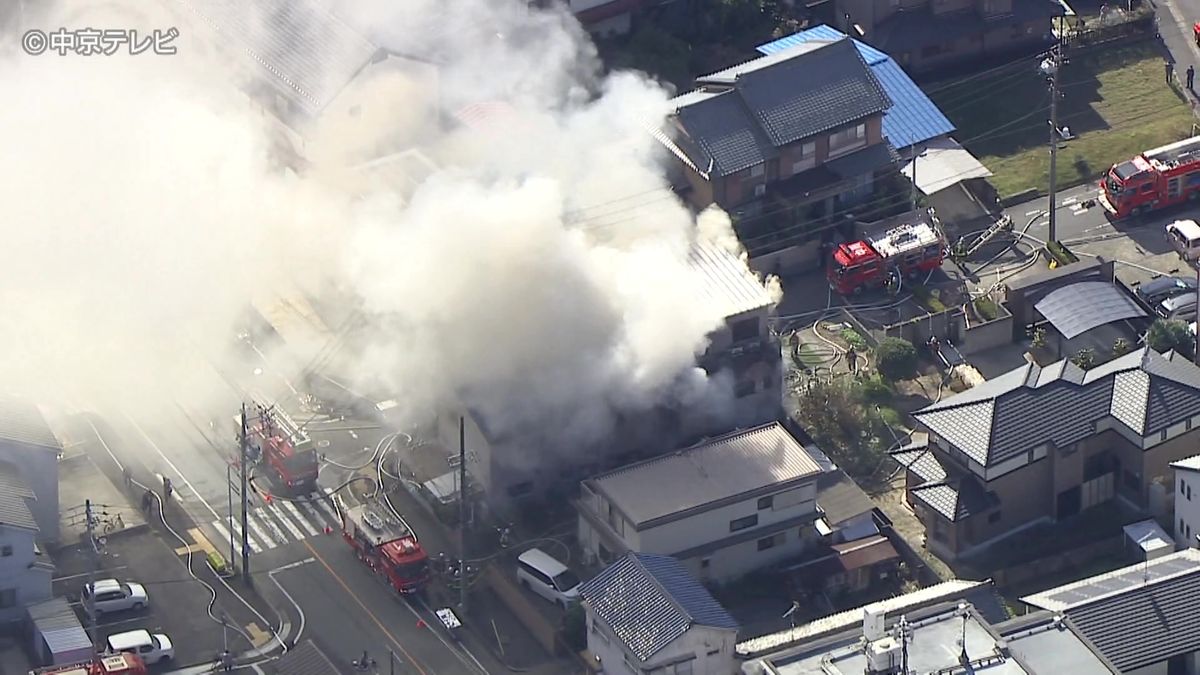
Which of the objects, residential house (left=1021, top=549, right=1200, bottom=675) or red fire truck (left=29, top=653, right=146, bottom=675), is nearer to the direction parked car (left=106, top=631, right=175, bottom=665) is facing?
the residential house

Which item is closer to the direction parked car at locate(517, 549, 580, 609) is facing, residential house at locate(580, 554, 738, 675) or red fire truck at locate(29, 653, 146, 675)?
the residential house

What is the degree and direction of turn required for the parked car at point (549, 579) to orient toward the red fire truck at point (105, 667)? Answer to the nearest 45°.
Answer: approximately 135° to its right

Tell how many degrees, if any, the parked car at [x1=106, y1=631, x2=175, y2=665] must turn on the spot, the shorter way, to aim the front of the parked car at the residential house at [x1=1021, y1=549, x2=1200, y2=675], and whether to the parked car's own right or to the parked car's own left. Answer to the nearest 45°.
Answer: approximately 45° to the parked car's own right

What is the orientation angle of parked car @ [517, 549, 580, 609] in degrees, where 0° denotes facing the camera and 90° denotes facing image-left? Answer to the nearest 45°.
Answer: approximately 315°

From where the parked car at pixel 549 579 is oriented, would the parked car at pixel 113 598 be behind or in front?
behind

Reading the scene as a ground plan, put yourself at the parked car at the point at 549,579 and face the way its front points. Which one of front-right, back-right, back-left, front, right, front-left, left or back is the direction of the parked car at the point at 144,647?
back-right

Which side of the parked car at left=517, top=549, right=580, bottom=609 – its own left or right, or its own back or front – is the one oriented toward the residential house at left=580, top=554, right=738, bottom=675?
front

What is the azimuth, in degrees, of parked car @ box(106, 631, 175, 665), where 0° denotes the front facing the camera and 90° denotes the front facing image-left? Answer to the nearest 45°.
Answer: approximately 270°

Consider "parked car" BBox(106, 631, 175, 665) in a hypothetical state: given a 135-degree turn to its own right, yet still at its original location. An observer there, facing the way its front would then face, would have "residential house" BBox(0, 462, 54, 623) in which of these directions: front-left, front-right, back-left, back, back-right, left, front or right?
right
